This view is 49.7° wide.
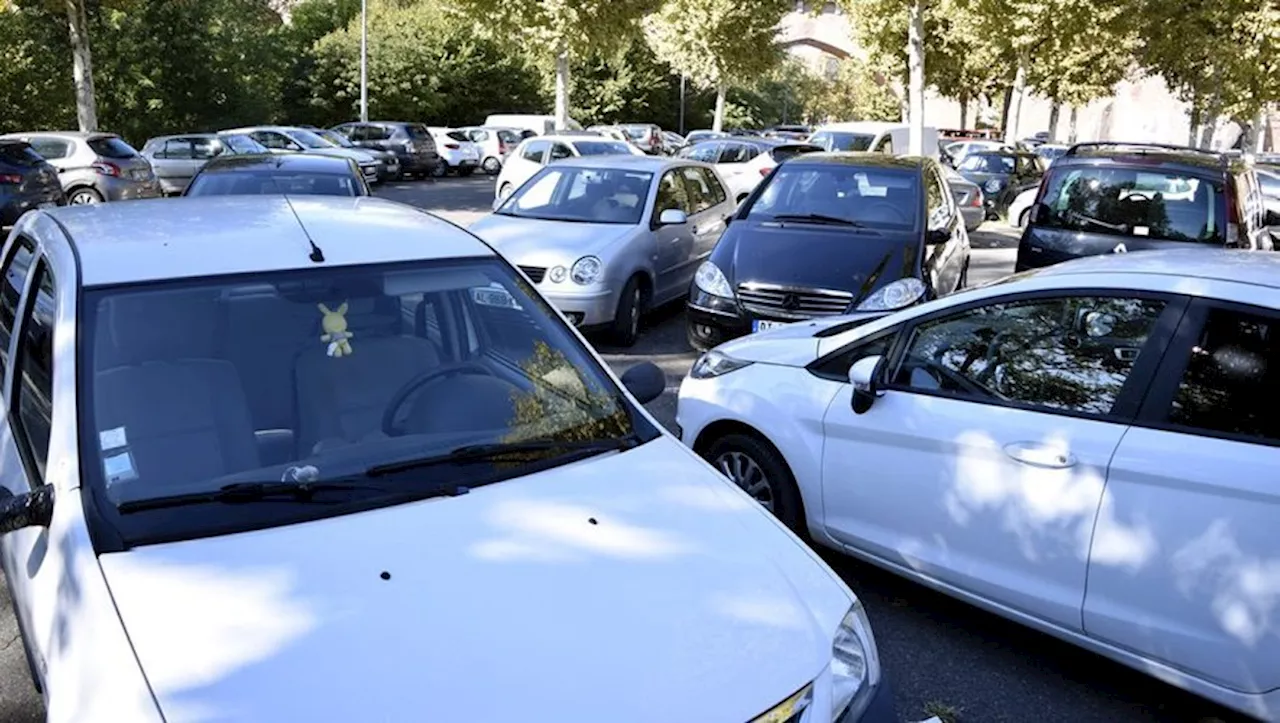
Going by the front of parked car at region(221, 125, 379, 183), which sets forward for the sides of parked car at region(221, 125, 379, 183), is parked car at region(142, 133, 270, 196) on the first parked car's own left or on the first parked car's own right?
on the first parked car's own right

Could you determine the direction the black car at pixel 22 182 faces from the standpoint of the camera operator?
facing away from the viewer and to the left of the viewer

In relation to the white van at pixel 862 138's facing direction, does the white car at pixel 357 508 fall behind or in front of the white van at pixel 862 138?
in front

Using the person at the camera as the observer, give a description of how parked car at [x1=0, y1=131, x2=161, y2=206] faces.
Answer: facing away from the viewer and to the left of the viewer

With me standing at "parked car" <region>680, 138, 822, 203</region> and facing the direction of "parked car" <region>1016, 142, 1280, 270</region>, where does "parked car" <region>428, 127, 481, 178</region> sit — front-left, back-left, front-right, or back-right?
back-right

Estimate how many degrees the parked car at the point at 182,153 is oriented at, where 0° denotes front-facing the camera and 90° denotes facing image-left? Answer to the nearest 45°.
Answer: approximately 315°

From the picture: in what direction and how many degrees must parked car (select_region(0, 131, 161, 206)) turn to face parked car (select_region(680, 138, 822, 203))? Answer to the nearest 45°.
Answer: approximately 135° to its right

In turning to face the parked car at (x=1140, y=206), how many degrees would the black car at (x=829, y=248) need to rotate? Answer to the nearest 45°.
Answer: approximately 135° to its left

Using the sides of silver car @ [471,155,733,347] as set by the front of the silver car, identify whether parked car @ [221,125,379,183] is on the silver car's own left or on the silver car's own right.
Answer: on the silver car's own right

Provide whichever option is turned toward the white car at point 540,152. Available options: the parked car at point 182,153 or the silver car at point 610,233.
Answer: the parked car

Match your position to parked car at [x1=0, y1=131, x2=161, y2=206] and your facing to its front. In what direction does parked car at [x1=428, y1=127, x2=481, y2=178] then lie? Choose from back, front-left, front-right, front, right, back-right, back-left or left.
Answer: right
